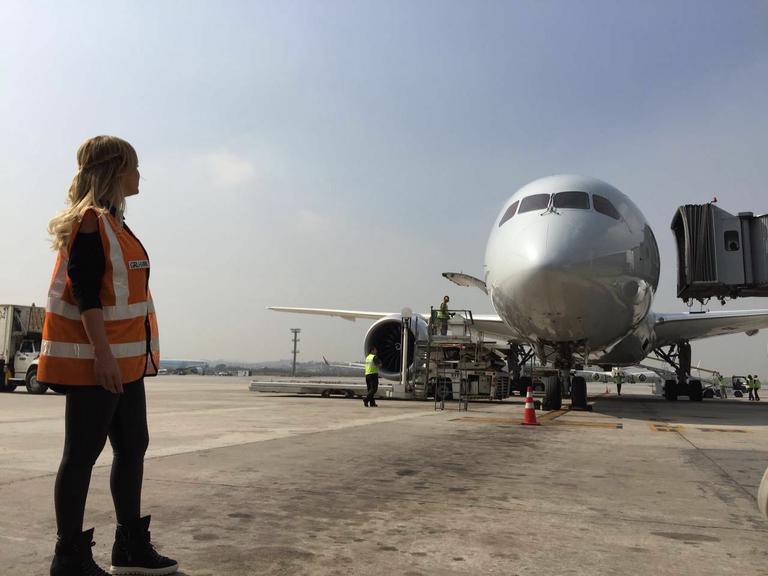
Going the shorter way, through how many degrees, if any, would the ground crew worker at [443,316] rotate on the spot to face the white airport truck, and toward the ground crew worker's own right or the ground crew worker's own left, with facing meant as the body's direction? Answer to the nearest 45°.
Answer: approximately 180°

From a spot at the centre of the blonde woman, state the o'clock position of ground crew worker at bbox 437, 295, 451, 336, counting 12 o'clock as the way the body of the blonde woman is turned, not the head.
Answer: The ground crew worker is roughly at 10 o'clock from the blonde woman.

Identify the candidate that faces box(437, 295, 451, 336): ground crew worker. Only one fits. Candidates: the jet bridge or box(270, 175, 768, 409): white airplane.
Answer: the jet bridge

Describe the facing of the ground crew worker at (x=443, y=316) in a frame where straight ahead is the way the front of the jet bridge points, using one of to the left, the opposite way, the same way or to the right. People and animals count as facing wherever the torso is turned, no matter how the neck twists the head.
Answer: the opposite way

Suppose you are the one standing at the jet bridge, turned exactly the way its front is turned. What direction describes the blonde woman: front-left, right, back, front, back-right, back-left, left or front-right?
left

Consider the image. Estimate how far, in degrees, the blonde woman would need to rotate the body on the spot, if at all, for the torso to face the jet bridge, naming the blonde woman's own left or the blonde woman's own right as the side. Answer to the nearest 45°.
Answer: approximately 45° to the blonde woman's own left

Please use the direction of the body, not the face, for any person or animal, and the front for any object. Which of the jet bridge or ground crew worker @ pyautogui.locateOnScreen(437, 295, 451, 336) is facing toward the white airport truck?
the jet bridge

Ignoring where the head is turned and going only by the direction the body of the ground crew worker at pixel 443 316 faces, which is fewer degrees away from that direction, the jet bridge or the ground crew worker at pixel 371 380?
the jet bridge

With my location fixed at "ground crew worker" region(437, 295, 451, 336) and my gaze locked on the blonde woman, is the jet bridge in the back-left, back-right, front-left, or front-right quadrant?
front-left

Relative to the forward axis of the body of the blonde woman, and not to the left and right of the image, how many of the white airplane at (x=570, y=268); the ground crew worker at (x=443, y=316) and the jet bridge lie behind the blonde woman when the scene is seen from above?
0

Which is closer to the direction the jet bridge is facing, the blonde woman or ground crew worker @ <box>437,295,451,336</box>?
the ground crew worker

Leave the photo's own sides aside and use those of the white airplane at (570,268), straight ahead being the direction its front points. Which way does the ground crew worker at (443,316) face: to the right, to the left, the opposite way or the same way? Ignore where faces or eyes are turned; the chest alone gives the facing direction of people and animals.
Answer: to the left

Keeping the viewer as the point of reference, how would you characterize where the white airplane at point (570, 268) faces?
facing the viewer

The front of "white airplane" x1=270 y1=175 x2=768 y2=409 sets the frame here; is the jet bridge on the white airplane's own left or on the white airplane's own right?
on the white airplane's own left

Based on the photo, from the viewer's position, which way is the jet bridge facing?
facing to the left of the viewer

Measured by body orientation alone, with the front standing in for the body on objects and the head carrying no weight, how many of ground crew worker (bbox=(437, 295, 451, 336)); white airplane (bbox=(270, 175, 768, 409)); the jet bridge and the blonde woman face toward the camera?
1

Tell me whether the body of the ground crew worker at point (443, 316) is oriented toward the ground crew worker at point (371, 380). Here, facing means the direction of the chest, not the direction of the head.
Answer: no

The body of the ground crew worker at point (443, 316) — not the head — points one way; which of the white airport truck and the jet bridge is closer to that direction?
the jet bridge

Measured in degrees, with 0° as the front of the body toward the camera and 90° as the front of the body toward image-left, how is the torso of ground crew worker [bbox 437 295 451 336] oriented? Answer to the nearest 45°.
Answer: approximately 270°

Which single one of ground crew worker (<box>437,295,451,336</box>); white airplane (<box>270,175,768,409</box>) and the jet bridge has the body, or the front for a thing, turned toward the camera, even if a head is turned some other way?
the white airplane

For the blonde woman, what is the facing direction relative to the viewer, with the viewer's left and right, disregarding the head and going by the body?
facing to the right of the viewer

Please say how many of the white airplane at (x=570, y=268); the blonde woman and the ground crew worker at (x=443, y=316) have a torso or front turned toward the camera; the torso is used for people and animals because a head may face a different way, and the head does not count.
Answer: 1
